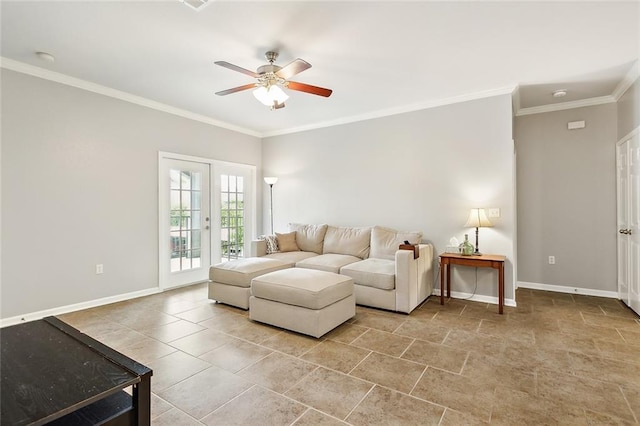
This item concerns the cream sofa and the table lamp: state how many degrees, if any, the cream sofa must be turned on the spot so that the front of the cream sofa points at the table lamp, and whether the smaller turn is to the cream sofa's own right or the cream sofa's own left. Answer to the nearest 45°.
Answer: approximately 135° to the cream sofa's own left

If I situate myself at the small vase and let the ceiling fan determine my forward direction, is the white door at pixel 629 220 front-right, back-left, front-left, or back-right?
back-left

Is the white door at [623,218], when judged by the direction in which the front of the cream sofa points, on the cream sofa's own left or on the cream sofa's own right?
on the cream sofa's own left

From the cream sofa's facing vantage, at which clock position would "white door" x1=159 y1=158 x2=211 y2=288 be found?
The white door is roughly at 2 o'clock from the cream sofa.

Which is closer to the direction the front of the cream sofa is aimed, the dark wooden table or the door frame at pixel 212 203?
the dark wooden table

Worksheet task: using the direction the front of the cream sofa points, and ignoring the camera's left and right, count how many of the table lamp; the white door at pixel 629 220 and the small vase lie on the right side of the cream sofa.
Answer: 0

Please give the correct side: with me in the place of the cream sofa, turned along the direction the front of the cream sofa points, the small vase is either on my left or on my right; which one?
on my left

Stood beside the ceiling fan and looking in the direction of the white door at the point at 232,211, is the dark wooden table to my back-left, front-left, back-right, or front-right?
back-left

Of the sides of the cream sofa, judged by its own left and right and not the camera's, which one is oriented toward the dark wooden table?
front
